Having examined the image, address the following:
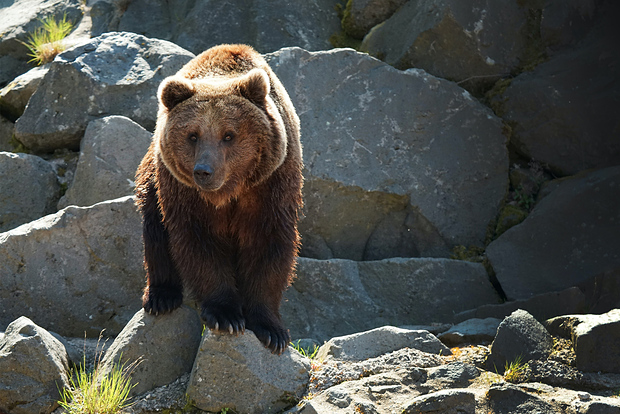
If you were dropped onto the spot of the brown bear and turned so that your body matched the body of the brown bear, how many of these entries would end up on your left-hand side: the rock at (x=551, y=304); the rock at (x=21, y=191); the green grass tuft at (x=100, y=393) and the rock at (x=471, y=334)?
2

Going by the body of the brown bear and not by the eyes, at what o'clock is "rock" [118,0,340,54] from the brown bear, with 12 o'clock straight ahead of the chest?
The rock is roughly at 6 o'clock from the brown bear.

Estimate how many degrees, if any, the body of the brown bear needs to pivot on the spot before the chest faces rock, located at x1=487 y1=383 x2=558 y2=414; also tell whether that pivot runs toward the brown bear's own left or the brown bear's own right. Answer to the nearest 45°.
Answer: approximately 45° to the brown bear's own left

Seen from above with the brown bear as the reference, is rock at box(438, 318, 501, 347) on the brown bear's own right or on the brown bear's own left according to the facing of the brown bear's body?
on the brown bear's own left

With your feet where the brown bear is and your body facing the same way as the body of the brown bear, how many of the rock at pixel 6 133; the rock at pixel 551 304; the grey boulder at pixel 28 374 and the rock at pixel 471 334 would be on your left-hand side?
2

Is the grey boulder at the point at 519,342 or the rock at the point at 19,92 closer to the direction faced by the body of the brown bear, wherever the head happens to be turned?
the grey boulder

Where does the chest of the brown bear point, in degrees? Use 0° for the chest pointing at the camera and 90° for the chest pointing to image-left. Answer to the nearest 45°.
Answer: approximately 0°

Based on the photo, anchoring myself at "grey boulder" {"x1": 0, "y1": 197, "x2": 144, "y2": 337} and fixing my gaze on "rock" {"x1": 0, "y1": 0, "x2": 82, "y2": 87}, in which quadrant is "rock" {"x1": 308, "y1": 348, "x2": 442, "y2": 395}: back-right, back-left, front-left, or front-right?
back-right

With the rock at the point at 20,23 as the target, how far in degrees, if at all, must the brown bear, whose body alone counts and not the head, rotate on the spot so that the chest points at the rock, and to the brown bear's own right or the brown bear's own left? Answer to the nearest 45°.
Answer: approximately 135° to the brown bear's own right

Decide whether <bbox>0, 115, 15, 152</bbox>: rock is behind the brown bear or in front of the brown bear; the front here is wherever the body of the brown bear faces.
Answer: behind
